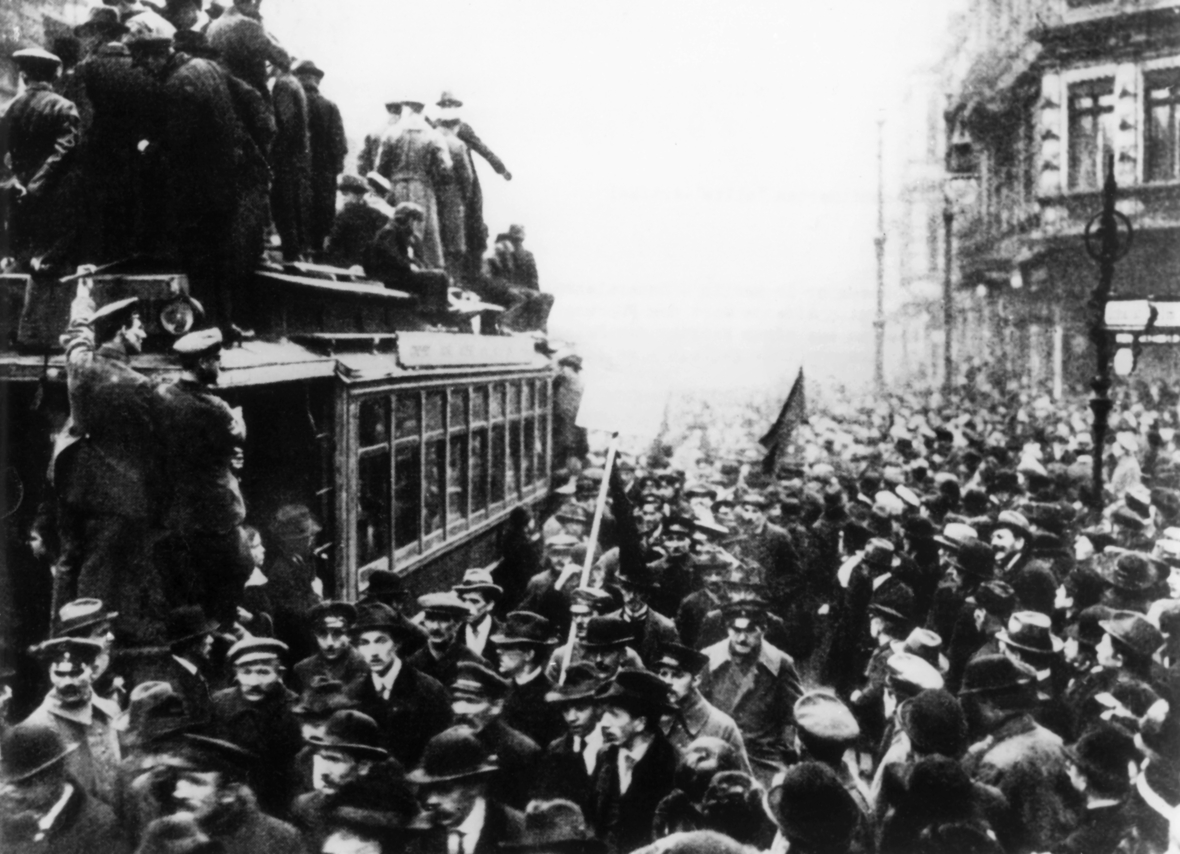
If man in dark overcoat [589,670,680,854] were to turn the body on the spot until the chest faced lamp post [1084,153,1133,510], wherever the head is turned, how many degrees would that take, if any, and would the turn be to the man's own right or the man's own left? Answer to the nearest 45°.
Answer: approximately 180°

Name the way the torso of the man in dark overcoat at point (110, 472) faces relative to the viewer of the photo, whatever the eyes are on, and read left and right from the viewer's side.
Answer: facing away from the viewer and to the right of the viewer

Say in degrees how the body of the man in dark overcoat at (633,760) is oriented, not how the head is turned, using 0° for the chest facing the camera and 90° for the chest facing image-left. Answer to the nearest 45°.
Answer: approximately 45°

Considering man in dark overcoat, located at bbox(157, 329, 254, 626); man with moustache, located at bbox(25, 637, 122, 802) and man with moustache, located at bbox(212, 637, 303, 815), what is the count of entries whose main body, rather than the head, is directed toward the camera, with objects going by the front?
2

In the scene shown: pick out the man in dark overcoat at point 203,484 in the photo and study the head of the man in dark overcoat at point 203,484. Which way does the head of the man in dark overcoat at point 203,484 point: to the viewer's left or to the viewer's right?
to the viewer's right

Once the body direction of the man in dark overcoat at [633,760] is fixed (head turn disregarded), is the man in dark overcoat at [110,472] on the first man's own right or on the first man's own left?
on the first man's own right

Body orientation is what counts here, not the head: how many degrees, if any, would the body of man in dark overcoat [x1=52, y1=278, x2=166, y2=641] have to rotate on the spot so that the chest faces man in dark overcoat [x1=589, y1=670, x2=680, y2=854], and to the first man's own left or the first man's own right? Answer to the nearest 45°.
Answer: approximately 90° to the first man's own right

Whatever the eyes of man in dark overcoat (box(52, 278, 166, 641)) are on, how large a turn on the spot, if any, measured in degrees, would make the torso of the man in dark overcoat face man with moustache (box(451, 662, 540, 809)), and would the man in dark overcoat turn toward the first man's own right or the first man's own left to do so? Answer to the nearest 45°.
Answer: approximately 90° to the first man's own right
